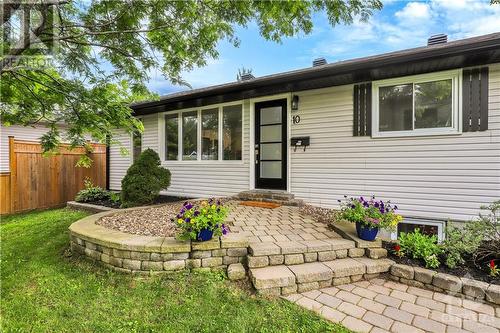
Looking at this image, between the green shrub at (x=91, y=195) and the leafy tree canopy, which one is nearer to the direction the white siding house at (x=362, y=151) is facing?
the leafy tree canopy

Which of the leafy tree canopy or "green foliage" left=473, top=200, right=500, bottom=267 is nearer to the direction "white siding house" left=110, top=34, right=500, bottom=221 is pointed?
the leafy tree canopy

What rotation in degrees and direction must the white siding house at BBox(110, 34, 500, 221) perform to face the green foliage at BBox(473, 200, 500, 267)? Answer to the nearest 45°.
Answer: approximately 90° to its left

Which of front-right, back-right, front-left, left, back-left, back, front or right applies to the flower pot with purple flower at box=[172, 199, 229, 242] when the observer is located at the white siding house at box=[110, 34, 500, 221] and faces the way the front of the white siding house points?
front

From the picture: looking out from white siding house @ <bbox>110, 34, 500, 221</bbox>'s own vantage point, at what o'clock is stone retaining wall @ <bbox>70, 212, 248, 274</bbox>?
The stone retaining wall is roughly at 12 o'clock from the white siding house.

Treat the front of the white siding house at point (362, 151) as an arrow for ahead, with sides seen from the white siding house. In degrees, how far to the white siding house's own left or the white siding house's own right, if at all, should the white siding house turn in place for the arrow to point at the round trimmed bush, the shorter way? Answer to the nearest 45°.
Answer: approximately 45° to the white siding house's own right

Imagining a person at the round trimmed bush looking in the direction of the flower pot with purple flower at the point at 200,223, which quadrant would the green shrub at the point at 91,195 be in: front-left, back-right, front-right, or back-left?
back-right

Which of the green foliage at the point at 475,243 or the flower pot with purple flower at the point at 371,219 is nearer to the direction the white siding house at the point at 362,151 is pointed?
the flower pot with purple flower

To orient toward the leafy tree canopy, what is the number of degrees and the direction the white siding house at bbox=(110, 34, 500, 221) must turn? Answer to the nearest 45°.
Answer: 0° — it already faces it

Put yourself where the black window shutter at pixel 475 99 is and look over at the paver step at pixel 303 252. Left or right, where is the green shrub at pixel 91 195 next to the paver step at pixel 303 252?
right

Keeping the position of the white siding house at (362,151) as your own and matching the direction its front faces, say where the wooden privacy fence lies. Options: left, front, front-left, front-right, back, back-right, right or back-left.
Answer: front-right

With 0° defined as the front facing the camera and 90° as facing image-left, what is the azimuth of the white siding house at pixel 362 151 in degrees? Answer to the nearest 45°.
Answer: approximately 45°

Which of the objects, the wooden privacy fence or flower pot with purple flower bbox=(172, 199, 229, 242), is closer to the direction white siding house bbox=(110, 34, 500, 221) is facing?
the flower pot with purple flower
